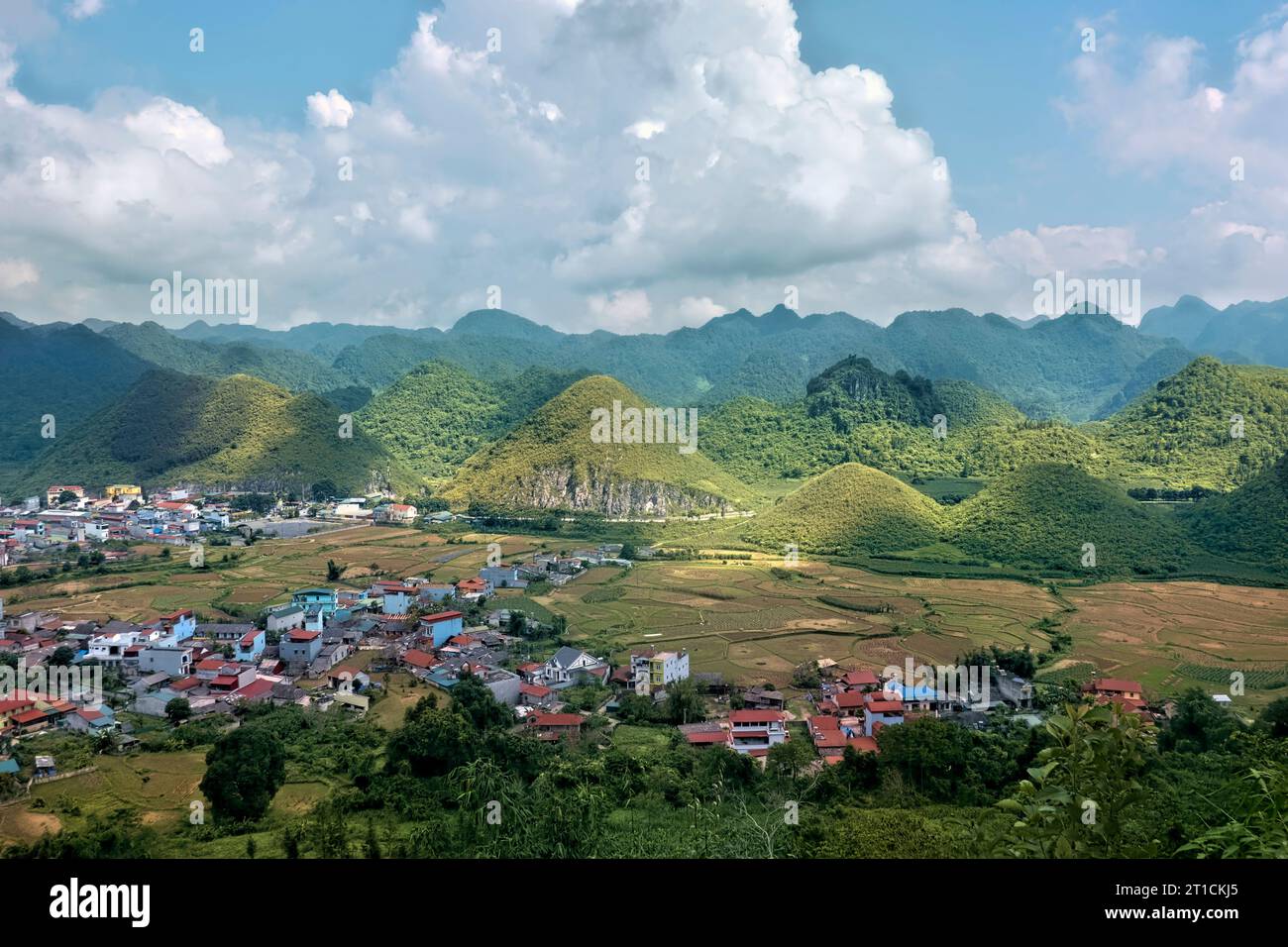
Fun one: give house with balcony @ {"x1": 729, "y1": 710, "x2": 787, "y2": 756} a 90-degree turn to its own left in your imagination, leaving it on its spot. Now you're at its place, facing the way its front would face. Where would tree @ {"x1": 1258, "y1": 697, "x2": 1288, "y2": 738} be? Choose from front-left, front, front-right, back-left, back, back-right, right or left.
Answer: front

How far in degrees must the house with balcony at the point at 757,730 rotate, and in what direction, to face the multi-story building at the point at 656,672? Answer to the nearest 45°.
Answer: approximately 135° to its right

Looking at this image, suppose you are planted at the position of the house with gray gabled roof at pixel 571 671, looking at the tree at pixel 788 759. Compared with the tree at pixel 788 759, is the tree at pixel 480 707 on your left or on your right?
right

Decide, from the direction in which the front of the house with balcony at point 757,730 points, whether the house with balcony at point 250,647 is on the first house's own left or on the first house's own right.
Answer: on the first house's own right

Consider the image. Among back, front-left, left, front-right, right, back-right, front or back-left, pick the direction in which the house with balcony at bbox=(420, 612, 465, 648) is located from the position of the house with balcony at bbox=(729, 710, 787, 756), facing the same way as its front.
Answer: back-right

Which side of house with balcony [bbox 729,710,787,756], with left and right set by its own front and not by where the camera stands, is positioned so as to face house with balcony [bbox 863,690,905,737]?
left

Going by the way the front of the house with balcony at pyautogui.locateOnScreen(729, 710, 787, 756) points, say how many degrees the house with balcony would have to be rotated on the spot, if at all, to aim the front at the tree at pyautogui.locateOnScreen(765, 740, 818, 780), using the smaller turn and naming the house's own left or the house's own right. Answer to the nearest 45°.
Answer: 0° — it already faces it

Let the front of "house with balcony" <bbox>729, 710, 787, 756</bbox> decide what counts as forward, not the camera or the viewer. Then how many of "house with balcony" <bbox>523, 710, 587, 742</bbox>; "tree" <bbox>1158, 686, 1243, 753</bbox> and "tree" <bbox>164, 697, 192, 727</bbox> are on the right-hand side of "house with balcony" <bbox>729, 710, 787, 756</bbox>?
2

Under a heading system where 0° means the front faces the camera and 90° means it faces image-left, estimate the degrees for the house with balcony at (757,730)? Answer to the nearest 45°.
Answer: approximately 0°

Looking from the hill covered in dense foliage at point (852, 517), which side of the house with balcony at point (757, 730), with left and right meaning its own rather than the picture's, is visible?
back

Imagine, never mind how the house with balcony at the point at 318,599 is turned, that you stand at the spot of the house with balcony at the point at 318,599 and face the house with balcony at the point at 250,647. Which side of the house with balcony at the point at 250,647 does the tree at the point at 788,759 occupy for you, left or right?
left
